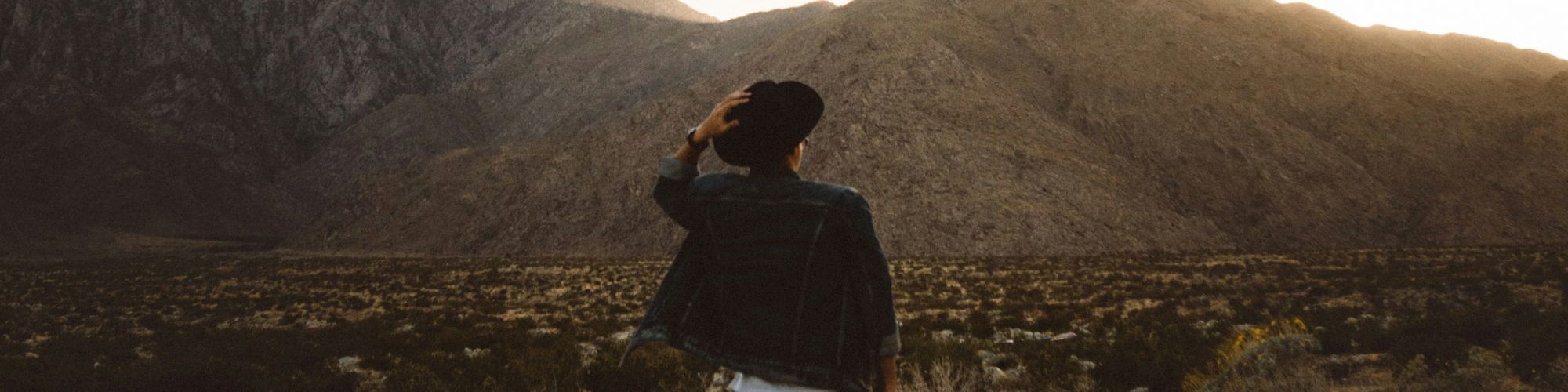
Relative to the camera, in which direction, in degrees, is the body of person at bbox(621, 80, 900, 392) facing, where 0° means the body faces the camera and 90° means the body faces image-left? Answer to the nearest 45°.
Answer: approximately 180°
